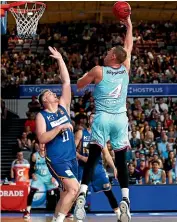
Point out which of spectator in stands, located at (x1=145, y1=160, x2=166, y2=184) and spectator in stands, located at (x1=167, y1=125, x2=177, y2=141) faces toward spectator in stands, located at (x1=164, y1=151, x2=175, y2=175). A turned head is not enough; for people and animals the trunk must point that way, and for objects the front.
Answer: spectator in stands, located at (x1=167, y1=125, x2=177, y2=141)

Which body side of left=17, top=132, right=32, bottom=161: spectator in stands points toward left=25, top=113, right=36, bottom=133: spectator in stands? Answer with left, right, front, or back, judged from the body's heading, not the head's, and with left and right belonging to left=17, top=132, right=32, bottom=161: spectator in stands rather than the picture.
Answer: back

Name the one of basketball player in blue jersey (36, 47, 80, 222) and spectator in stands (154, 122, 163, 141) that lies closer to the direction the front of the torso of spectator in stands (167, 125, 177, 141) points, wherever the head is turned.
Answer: the basketball player in blue jersey

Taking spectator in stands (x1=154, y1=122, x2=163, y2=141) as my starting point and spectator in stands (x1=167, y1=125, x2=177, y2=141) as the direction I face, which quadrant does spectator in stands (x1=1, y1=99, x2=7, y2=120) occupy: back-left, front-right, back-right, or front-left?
back-left

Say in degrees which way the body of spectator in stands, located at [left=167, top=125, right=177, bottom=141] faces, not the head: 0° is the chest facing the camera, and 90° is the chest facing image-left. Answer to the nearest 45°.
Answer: approximately 0°

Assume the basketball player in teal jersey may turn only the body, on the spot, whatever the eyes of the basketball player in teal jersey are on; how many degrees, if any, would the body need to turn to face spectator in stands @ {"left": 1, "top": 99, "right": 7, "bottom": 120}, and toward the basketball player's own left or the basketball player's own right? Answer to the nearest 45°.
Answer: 0° — they already face them

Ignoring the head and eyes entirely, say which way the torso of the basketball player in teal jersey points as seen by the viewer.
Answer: away from the camera

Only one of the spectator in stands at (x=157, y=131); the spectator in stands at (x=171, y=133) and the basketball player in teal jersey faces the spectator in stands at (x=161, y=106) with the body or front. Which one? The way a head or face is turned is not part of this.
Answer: the basketball player in teal jersey

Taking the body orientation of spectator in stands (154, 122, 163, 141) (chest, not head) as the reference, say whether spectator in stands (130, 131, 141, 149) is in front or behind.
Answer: in front
